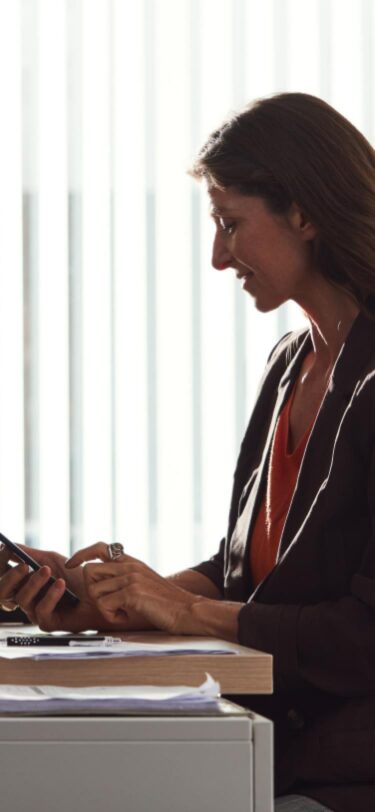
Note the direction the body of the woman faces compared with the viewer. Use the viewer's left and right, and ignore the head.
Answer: facing the viewer and to the left of the viewer

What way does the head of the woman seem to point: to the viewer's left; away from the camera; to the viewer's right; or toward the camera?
to the viewer's left

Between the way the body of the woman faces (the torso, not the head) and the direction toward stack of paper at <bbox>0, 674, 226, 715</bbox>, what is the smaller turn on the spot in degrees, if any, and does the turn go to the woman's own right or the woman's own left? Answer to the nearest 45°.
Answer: approximately 45° to the woman's own left
